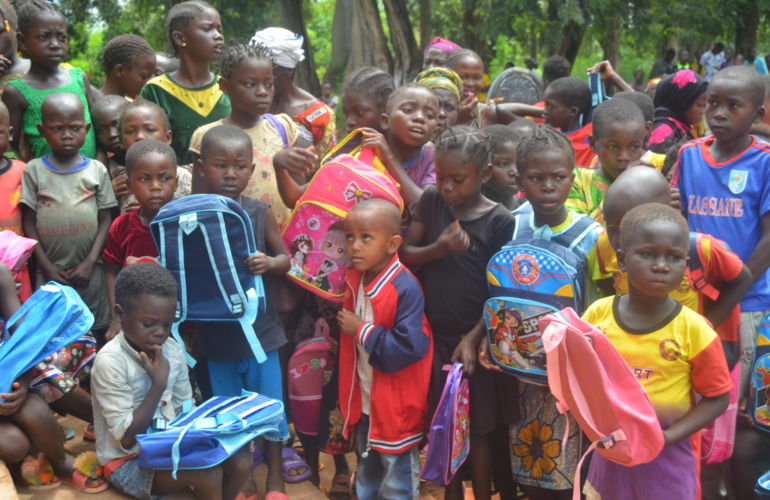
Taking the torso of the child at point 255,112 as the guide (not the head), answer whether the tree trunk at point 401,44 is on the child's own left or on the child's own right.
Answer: on the child's own left

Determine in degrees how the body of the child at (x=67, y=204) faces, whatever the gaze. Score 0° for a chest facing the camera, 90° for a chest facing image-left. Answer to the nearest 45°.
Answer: approximately 0°

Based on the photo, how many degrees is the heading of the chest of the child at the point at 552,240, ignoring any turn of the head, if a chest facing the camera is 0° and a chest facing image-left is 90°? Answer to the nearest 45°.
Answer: approximately 0°

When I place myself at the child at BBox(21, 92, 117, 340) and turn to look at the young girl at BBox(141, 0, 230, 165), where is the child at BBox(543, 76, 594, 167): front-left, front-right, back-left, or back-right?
front-right

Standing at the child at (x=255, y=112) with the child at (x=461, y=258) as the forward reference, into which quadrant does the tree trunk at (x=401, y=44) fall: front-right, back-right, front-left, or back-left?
back-left

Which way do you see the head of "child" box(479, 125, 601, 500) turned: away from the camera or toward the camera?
toward the camera

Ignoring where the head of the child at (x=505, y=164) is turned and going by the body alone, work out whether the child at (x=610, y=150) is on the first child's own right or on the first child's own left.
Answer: on the first child's own left

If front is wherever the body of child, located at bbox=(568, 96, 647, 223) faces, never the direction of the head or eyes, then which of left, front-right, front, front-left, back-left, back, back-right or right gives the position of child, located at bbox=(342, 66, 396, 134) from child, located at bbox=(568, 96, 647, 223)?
back-right

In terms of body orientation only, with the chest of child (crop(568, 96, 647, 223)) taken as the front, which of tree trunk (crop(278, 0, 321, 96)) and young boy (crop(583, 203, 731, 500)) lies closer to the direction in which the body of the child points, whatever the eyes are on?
the young boy

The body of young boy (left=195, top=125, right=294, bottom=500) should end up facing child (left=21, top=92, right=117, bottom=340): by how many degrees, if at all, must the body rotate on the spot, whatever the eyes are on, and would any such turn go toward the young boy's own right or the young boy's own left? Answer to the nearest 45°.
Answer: approximately 135° to the young boy's own right

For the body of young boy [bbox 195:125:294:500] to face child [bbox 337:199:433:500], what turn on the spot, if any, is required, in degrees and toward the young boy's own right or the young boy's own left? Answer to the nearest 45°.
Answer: approximately 45° to the young boy's own left

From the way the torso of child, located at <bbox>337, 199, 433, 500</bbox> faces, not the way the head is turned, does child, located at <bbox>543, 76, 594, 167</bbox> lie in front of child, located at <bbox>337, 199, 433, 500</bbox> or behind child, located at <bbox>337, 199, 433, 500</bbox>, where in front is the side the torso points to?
behind

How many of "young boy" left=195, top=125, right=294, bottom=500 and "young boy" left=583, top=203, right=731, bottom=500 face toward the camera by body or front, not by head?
2

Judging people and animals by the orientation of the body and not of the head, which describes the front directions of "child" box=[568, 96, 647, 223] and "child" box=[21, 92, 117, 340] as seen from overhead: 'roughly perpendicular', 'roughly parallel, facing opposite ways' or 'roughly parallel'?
roughly parallel

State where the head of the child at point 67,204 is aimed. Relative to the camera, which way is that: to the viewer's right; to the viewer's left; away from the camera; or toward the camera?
toward the camera

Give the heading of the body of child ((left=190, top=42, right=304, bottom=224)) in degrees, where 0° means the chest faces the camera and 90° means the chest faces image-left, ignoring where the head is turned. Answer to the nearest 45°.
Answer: approximately 315°

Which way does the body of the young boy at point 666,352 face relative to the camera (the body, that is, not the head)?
toward the camera
